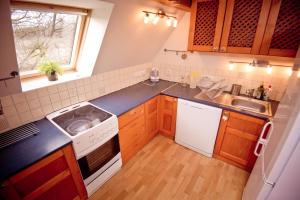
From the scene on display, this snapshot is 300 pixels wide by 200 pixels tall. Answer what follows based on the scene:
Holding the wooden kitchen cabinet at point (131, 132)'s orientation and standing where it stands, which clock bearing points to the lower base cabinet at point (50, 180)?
The lower base cabinet is roughly at 3 o'clock from the wooden kitchen cabinet.

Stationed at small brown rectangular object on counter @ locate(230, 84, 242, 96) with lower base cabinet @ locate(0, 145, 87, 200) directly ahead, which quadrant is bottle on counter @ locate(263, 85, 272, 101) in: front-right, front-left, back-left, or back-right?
back-left

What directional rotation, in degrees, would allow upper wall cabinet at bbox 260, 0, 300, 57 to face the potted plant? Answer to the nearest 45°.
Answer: approximately 45° to its right

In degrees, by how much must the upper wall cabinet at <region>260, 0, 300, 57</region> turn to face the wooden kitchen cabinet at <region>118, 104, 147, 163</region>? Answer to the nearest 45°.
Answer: approximately 45° to its right
